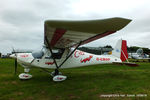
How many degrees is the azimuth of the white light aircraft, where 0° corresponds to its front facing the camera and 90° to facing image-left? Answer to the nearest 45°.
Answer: approximately 90°
